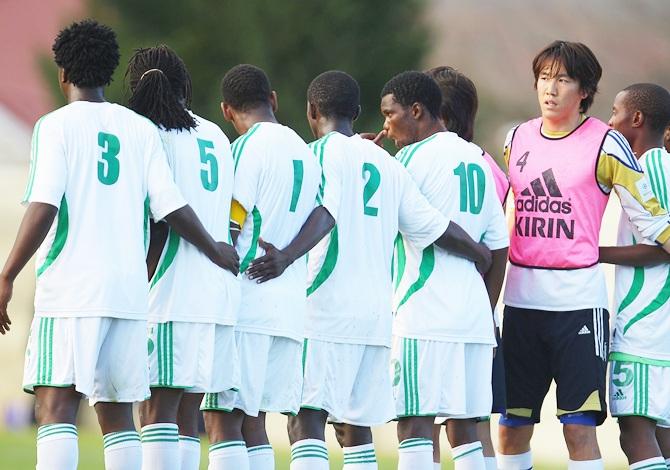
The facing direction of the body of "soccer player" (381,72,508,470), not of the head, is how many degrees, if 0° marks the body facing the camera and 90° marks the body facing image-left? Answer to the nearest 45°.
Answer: approximately 135°

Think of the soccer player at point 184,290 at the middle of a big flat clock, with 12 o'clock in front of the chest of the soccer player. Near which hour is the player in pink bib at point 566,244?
The player in pink bib is roughly at 4 o'clock from the soccer player.

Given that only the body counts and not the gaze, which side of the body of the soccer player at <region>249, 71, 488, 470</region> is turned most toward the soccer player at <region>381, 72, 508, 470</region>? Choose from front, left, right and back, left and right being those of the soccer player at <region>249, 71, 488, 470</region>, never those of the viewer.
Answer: right

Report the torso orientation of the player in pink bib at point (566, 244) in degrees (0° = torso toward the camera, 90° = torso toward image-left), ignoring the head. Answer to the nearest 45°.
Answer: approximately 45°

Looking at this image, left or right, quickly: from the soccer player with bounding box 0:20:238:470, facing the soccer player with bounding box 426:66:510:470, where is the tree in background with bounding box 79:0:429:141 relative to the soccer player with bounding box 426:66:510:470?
left

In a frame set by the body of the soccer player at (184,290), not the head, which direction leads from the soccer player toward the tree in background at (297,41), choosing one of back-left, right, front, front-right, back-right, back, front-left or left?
front-right

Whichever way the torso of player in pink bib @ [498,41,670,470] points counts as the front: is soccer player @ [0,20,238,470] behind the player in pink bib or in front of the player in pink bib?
in front

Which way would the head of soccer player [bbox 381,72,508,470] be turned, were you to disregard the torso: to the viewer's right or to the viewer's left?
to the viewer's left

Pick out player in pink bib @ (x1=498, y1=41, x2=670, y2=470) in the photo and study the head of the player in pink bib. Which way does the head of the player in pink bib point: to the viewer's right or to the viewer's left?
to the viewer's left

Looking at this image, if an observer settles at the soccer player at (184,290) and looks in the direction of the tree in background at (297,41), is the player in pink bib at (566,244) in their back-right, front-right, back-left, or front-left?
front-right

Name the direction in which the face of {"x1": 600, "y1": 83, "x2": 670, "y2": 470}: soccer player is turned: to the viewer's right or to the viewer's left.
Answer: to the viewer's left

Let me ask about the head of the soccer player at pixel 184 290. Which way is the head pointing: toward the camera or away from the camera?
away from the camera
